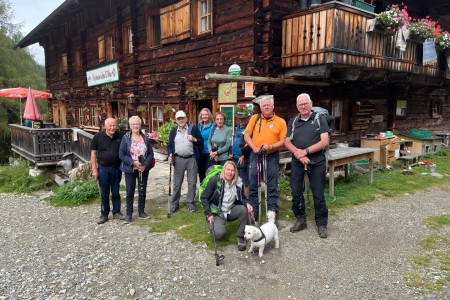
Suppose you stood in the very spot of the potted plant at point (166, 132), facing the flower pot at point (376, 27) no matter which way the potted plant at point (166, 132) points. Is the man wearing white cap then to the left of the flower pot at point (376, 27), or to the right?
right

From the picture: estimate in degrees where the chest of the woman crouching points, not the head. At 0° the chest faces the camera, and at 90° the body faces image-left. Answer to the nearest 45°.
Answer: approximately 0°

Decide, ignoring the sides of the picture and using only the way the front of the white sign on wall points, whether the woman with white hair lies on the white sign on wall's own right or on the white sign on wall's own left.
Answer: on the white sign on wall's own left

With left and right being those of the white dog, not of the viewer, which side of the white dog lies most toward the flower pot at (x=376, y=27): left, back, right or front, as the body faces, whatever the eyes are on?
back

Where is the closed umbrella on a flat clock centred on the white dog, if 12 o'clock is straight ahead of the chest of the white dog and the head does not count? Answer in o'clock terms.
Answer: The closed umbrella is roughly at 3 o'clock from the white dog.

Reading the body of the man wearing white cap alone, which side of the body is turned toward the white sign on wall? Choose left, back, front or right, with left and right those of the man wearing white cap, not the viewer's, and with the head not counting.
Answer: back

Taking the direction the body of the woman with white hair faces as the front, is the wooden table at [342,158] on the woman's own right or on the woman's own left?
on the woman's own left

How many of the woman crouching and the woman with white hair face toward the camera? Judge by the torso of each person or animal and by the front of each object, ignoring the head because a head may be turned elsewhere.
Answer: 2

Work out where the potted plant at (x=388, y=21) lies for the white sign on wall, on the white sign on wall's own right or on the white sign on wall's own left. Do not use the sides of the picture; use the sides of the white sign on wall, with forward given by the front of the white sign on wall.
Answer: on the white sign on wall's own left
